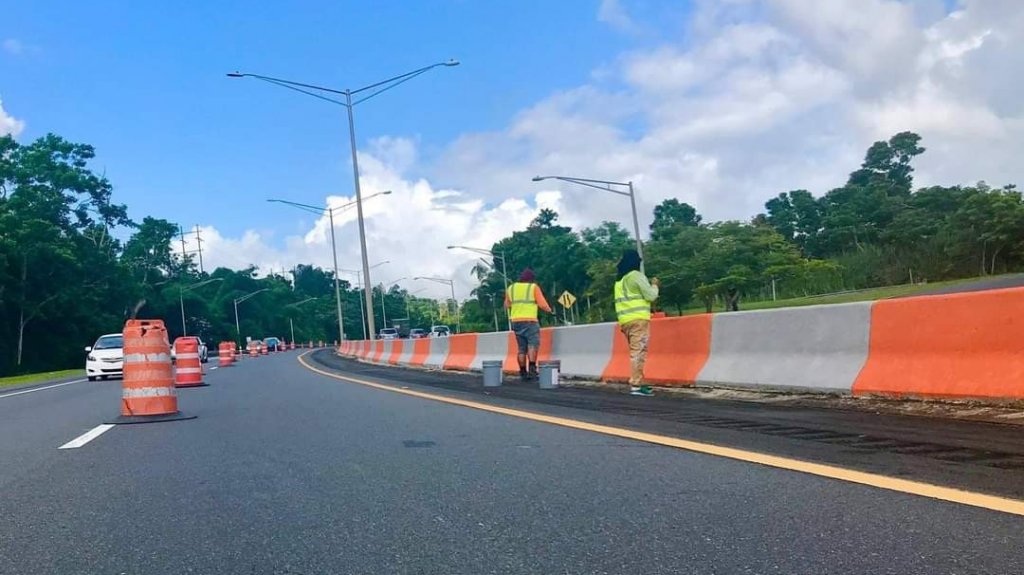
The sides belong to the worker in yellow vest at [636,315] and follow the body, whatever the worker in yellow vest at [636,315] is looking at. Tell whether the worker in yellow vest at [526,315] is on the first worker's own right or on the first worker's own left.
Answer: on the first worker's own left

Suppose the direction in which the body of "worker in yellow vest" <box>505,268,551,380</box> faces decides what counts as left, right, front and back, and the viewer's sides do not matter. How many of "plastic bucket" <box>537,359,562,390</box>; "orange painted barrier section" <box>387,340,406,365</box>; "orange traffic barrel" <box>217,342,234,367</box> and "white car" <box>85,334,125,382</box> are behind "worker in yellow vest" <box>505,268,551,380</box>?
1

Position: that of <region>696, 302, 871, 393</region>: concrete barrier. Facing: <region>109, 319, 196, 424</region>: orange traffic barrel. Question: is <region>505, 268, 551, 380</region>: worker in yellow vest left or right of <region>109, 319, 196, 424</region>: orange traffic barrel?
right

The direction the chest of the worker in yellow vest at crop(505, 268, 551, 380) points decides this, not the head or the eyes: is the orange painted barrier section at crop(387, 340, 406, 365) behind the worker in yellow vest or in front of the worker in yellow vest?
in front

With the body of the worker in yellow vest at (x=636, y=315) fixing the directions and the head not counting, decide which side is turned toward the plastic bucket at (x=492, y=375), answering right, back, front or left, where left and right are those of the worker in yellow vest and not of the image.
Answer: left

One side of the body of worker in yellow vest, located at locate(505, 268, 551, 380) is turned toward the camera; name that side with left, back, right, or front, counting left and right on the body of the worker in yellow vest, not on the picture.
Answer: back

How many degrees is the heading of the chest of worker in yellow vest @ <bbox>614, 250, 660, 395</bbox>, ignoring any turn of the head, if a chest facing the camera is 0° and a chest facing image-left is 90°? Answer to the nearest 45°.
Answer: approximately 225°

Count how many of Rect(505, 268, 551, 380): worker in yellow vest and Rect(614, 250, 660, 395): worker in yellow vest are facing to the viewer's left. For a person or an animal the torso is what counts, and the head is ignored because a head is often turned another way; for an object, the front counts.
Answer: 0

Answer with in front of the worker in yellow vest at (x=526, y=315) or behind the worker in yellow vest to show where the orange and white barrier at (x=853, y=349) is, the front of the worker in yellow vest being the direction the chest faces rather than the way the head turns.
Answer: behind

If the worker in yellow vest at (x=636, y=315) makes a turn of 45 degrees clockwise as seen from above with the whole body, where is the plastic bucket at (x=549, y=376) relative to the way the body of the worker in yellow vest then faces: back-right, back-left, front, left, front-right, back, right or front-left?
back-left

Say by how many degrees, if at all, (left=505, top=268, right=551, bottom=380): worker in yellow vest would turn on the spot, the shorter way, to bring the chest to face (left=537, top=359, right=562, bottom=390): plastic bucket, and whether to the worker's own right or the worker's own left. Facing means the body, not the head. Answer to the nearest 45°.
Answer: approximately 180°
